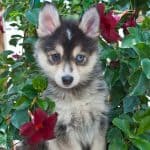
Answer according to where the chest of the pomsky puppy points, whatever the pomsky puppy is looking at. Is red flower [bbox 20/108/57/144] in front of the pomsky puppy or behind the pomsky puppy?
in front

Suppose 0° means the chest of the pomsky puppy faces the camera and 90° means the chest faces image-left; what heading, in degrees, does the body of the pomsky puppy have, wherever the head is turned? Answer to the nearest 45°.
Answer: approximately 0°
